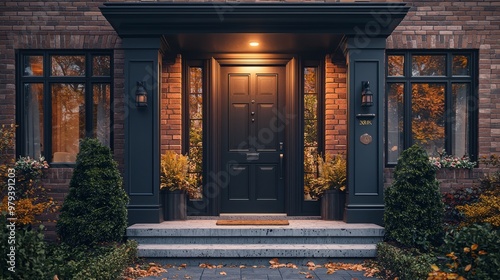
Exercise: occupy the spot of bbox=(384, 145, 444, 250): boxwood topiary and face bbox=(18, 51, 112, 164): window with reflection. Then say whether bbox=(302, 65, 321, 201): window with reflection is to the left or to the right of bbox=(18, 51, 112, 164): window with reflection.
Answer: right

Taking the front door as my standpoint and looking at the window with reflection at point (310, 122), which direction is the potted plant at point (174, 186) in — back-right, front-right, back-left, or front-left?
back-right

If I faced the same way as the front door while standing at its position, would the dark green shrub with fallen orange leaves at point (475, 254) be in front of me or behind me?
in front

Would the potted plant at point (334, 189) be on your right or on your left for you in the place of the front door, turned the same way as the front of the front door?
on your left

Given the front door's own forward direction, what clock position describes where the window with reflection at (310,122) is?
The window with reflection is roughly at 9 o'clock from the front door.

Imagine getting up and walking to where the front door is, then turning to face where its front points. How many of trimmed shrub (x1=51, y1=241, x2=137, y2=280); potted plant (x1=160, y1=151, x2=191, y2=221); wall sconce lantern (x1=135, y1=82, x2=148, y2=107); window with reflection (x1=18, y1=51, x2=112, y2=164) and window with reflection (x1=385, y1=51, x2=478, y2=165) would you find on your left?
1

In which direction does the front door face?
toward the camera

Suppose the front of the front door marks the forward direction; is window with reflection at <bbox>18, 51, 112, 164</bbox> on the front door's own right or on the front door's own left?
on the front door's own right

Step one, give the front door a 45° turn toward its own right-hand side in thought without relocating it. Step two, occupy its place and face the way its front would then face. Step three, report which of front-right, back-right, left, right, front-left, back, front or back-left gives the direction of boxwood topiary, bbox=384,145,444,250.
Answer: left

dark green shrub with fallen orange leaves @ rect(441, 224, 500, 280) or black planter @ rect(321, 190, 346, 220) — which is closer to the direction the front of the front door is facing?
the dark green shrub with fallen orange leaves

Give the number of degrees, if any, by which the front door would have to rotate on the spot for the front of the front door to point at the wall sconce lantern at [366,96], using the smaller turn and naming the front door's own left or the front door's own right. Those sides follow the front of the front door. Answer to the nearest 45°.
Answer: approximately 45° to the front door's own left

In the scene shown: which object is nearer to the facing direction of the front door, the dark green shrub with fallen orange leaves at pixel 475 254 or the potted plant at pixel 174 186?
the dark green shrub with fallen orange leaves

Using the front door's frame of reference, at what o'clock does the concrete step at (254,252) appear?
The concrete step is roughly at 12 o'clock from the front door.
